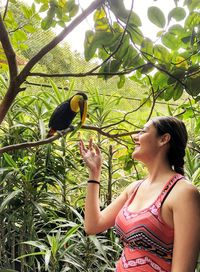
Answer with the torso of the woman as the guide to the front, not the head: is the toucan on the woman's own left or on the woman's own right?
on the woman's own right

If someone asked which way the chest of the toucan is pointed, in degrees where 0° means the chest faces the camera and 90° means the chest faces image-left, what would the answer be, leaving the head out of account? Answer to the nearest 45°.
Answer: approximately 270°

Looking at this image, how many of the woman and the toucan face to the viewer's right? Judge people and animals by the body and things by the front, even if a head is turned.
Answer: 1

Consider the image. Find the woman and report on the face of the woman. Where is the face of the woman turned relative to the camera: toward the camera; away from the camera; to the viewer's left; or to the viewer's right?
to the viewer's left
